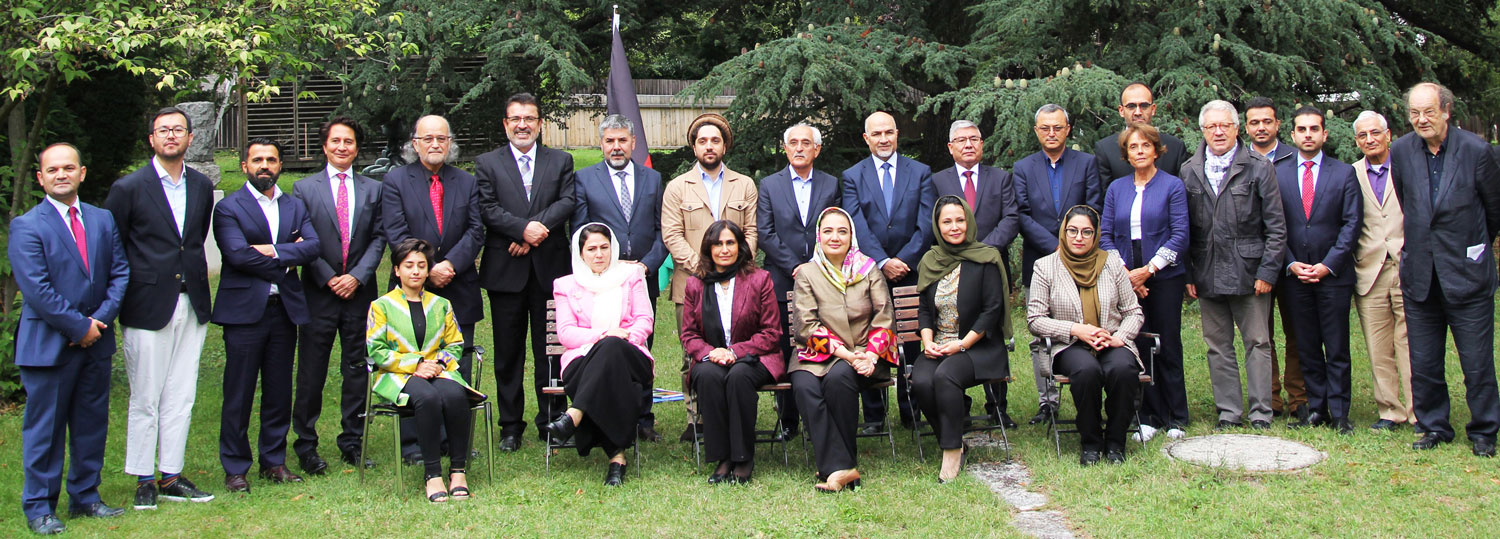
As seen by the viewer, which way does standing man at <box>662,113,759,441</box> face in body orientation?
toward the camera

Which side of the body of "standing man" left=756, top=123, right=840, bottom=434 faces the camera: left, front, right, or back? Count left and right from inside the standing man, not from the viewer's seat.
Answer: front

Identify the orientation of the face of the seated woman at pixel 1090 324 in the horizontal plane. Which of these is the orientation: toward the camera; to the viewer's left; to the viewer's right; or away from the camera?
toward the camera

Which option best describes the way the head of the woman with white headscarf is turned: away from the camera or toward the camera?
toward the camera

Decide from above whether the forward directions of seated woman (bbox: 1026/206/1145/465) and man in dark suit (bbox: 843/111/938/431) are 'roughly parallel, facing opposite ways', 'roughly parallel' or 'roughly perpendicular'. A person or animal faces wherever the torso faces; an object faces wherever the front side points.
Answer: roughly parallel

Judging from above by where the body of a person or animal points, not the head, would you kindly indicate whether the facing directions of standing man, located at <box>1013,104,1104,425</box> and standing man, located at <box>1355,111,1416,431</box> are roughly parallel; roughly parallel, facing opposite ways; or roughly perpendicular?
roughly parallel

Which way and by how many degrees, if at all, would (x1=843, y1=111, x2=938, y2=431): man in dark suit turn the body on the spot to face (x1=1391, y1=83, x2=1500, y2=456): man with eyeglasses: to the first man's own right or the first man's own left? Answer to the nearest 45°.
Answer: approximately 90° to the first man's own left

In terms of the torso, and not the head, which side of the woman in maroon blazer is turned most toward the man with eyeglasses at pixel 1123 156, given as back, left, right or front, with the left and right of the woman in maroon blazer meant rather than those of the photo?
left

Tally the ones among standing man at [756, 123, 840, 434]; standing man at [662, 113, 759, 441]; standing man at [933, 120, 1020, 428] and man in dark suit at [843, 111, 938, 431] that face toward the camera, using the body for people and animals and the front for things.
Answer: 4

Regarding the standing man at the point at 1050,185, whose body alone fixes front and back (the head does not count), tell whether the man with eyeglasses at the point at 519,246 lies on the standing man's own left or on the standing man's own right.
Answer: on the standing man's own right

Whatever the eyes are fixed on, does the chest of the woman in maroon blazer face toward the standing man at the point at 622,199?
no

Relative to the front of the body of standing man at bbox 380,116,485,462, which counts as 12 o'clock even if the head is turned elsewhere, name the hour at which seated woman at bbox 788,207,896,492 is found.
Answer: The seated woman is roughly at 10 o'clock from the standing man.

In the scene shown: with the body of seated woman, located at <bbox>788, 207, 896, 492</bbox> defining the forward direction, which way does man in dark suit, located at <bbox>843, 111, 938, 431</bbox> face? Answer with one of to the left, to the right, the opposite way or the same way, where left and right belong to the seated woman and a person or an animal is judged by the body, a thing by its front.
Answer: the same way

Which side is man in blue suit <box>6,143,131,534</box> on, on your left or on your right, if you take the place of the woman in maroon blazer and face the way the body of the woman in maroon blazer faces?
on your right

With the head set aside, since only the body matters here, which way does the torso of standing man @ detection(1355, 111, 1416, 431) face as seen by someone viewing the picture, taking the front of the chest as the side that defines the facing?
toward the camera

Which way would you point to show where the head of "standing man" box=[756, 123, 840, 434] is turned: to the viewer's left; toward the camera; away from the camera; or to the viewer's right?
toward the camera

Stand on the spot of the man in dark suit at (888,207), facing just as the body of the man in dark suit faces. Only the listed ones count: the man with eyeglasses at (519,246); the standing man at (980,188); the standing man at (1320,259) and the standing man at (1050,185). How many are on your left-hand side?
3

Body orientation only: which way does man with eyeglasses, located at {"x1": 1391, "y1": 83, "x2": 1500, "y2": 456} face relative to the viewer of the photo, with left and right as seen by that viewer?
facing the viewer and to the left of the viewer

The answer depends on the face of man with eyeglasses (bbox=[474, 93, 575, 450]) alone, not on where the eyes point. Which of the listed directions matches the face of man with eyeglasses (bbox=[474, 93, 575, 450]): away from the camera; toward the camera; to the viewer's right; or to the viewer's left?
toward the camera

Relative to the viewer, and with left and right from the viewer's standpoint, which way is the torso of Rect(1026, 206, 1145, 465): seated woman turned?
facing the viewer

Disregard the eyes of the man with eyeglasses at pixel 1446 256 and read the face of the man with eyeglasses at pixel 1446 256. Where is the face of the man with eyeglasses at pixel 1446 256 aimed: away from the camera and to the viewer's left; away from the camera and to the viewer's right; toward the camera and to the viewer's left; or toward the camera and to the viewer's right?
toward the camera and to the viewer's left
